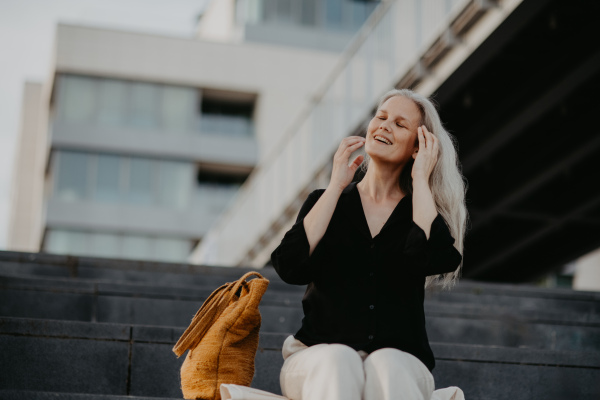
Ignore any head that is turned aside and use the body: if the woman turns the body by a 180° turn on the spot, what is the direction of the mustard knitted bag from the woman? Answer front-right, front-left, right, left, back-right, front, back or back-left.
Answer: left

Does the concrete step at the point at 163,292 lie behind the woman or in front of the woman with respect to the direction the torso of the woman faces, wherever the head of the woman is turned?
behind

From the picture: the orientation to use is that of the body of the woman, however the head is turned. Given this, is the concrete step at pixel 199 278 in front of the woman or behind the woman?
behind

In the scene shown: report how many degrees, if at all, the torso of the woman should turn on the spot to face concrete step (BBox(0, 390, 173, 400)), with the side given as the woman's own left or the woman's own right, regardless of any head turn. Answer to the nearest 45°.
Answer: approximately 90° to the woman's own right

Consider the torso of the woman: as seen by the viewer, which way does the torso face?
toward the camera

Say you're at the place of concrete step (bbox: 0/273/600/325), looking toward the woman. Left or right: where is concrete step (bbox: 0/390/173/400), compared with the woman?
right
